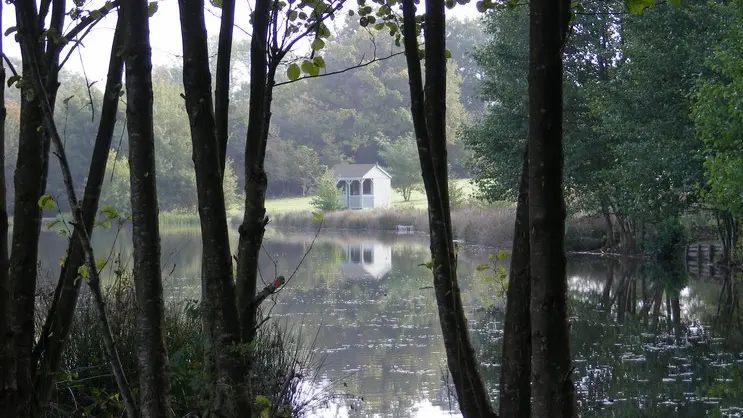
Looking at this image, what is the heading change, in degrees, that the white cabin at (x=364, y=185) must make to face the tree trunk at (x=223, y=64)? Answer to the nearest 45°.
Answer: approximately 45° to its left

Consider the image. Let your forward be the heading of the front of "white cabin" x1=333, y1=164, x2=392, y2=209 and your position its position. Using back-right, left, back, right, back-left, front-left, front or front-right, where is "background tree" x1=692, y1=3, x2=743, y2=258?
front-left

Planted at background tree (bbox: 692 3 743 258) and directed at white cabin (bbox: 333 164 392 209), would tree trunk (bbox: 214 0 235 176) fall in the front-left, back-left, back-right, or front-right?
back-left

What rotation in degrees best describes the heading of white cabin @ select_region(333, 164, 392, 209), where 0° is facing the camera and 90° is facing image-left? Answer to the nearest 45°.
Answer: approximately 45°

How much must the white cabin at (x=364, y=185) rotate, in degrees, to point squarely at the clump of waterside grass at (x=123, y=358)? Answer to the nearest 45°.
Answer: approximately 45° to its left

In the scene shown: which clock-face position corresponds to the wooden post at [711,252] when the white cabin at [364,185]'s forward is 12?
The wooden post is roughly at 10 o'clock from the white cabin.
